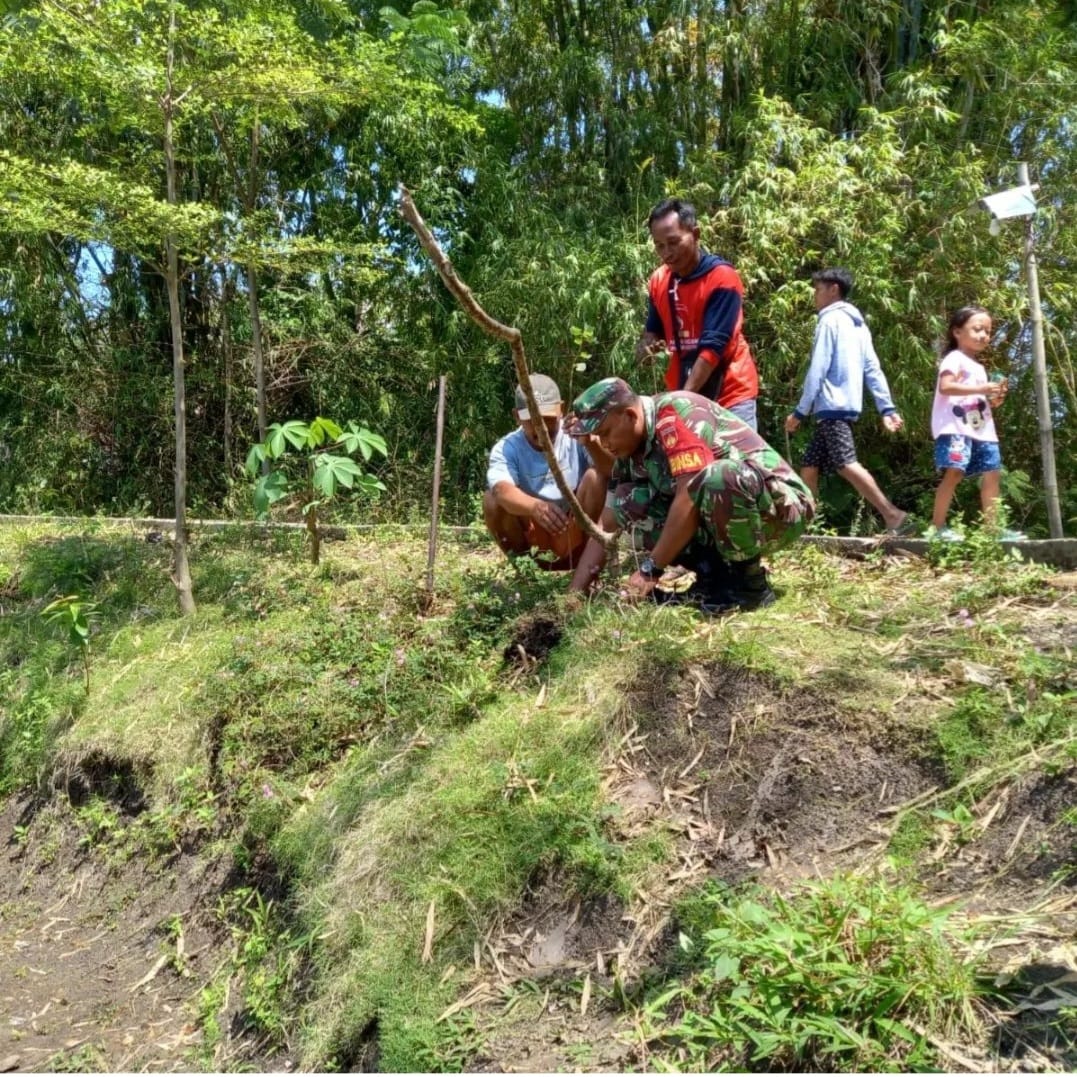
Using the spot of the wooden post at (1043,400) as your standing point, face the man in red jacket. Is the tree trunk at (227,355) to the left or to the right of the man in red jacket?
right

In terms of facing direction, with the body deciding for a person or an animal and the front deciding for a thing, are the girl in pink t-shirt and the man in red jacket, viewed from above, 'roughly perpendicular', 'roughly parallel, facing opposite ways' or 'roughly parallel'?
roughly perpendicular

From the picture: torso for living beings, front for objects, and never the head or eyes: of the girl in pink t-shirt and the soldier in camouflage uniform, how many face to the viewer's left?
1

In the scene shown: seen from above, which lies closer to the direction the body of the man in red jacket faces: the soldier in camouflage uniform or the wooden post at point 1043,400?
the soldier in camouflage uniform

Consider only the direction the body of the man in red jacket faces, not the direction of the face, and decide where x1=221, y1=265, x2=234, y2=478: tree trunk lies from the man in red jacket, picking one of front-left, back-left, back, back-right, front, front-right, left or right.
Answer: right

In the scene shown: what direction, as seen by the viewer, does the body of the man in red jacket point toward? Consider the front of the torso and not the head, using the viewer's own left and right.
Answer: facing the viewer and to the left of the viewer

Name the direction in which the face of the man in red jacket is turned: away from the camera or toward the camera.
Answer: toward the camera

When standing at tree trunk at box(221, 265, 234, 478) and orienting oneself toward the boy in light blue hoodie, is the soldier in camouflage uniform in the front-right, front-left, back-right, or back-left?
front-right

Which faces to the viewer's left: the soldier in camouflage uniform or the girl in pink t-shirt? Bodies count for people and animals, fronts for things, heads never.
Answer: the soldier in camouflage uniform

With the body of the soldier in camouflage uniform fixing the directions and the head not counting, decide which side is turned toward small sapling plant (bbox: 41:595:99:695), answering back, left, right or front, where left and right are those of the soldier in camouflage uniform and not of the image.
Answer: front

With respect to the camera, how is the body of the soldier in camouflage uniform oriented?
to the viewer's left
